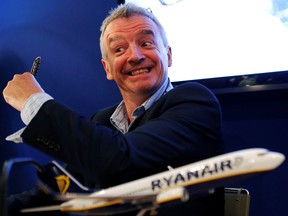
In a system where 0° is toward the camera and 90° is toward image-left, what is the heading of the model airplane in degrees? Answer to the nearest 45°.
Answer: approximately 270°

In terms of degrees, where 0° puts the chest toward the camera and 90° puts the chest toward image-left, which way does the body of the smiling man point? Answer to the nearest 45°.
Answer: approximately 45°

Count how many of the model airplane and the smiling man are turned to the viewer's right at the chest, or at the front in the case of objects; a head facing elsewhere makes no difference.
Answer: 1

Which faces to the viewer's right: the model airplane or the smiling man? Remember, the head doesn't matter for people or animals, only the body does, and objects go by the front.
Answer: the model airplane
